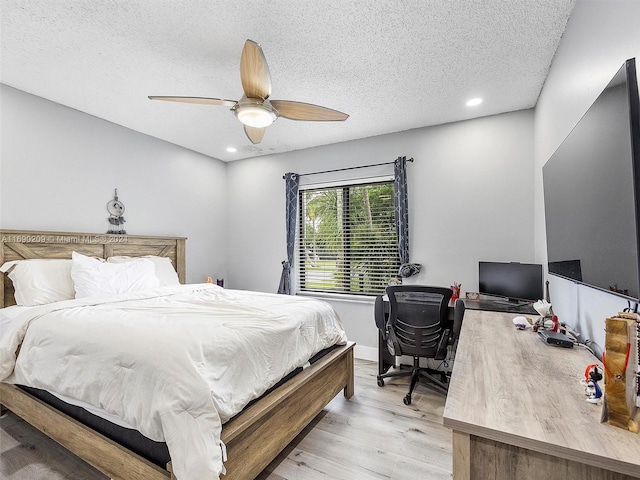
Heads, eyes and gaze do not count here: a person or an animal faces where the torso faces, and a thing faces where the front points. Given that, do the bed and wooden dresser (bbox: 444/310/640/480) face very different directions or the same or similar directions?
very different directions

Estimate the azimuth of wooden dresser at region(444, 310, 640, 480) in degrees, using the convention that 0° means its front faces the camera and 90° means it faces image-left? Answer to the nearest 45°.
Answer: approximately 90°

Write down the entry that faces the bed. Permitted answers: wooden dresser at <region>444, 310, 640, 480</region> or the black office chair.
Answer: the wooden dresser

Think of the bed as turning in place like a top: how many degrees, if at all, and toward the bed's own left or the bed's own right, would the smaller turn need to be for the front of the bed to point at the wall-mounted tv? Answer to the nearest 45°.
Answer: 0° — it already faces it

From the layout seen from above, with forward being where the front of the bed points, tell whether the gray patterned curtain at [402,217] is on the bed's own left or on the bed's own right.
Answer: on the bed's own left

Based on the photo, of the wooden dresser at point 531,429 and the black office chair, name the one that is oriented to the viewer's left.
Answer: the wooden dresser

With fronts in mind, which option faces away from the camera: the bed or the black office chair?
the black office chair

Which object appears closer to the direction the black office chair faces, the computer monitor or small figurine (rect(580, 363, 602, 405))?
the computer monitor

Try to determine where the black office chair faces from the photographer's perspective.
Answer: facing away from the viewer

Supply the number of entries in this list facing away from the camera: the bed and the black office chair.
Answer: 1
